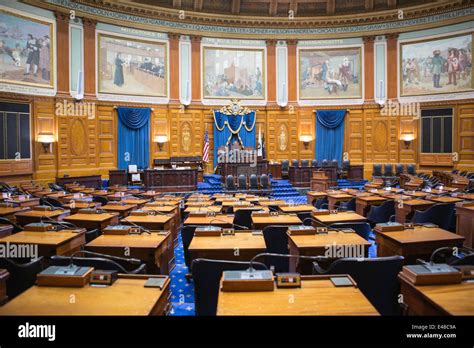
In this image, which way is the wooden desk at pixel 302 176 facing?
toward the camera

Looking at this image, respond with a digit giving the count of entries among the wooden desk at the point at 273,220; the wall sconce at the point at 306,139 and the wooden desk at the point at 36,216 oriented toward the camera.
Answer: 3

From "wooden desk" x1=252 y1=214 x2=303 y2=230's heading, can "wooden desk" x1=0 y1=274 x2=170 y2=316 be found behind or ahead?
ahead

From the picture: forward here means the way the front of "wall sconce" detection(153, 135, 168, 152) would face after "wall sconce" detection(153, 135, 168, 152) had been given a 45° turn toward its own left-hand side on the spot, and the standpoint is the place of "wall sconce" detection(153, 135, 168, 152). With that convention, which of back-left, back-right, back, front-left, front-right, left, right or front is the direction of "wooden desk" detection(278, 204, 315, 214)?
front-right

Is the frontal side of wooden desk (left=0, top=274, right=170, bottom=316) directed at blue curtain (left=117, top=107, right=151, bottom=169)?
no

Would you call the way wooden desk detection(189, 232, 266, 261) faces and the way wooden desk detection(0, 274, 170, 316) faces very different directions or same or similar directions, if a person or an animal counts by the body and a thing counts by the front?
same or similar directions

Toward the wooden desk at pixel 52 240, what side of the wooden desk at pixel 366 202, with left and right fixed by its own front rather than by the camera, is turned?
right

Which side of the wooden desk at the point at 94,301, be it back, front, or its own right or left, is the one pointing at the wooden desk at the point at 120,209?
back

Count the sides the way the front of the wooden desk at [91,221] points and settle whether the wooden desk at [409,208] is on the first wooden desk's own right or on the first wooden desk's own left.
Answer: on the first wooden desk's own left

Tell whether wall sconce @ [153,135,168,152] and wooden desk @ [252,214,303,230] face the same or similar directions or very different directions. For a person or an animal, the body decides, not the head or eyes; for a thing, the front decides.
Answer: same or similar directions

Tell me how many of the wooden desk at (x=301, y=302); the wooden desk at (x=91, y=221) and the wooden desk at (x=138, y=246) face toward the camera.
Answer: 3

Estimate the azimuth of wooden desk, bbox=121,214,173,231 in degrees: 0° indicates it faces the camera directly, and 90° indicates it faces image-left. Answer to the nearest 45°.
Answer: approximately 0°

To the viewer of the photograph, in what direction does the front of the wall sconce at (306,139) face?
facing the viewer

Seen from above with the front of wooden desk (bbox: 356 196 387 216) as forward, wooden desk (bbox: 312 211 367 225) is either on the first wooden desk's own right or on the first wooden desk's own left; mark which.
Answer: on the first wooden desk's own right

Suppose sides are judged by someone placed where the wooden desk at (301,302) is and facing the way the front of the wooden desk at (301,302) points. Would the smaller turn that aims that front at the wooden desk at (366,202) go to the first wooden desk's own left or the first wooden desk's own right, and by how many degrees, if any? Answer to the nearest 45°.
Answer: approximately 180°

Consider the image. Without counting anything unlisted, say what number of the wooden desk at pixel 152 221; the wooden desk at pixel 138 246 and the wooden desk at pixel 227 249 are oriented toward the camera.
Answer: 3

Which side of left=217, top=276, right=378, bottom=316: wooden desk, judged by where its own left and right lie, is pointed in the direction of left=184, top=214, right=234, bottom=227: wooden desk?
back

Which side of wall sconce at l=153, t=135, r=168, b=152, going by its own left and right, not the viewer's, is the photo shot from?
front

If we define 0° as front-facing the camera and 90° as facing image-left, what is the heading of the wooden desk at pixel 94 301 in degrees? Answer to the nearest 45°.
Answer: approximately 0°
